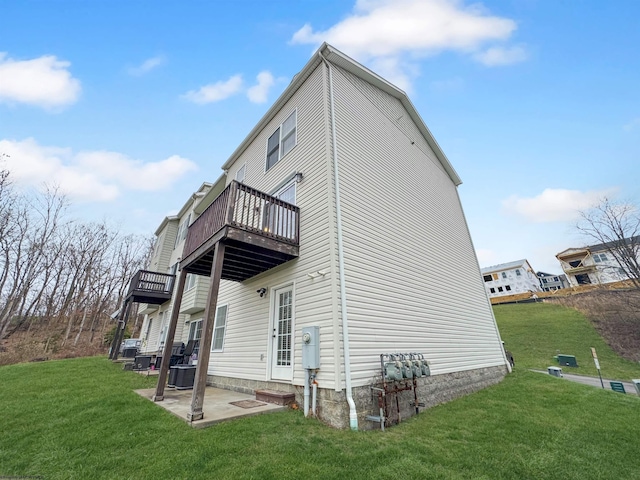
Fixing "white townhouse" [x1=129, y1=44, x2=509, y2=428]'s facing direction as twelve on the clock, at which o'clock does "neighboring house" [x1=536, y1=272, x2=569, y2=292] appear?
"neighboring house" [x1=536, y1=272, x2=569, y2=292] is roughly at 12 o'clock from "white townhouse" [x1=129, y1=44, x2=509, y2=428].

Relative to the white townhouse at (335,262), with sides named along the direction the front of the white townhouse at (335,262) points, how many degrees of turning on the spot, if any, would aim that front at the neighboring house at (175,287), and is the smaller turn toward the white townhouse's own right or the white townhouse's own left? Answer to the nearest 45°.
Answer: approximately 90° to the white townhouse's own left

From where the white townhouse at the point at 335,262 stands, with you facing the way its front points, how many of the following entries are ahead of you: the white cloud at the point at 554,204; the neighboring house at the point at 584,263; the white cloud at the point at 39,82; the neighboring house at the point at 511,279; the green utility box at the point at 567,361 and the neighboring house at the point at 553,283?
5

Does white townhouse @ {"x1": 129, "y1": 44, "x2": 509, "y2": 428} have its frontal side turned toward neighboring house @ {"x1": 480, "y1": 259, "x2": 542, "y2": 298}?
yes

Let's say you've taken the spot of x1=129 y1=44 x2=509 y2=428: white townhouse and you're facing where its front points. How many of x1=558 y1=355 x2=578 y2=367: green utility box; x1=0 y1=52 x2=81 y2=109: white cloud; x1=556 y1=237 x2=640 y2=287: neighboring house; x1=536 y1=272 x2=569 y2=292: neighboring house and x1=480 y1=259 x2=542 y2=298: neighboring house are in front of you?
4

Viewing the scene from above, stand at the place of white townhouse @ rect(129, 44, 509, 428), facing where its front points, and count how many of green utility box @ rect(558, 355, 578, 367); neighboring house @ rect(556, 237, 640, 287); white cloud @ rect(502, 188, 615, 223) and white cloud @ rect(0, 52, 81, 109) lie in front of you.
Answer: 3

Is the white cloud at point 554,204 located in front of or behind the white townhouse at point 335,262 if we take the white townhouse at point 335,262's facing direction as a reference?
in front

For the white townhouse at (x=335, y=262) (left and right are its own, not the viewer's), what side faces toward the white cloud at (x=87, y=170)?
left

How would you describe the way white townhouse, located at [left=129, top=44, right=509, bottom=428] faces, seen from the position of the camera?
facing away from the viewer and to the right of the viewer

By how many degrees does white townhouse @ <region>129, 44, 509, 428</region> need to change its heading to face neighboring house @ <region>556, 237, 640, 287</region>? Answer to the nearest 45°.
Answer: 0° — it already faces it
